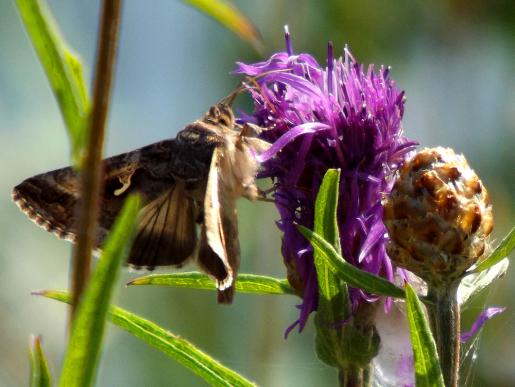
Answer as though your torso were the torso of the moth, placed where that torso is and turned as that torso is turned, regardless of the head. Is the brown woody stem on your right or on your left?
on your right

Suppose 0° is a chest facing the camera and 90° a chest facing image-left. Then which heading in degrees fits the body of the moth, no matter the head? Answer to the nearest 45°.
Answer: approximately 270°

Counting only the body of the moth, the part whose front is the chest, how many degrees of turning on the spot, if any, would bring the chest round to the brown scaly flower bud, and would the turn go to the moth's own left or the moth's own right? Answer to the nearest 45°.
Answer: approximately 45° to the moth's own right
